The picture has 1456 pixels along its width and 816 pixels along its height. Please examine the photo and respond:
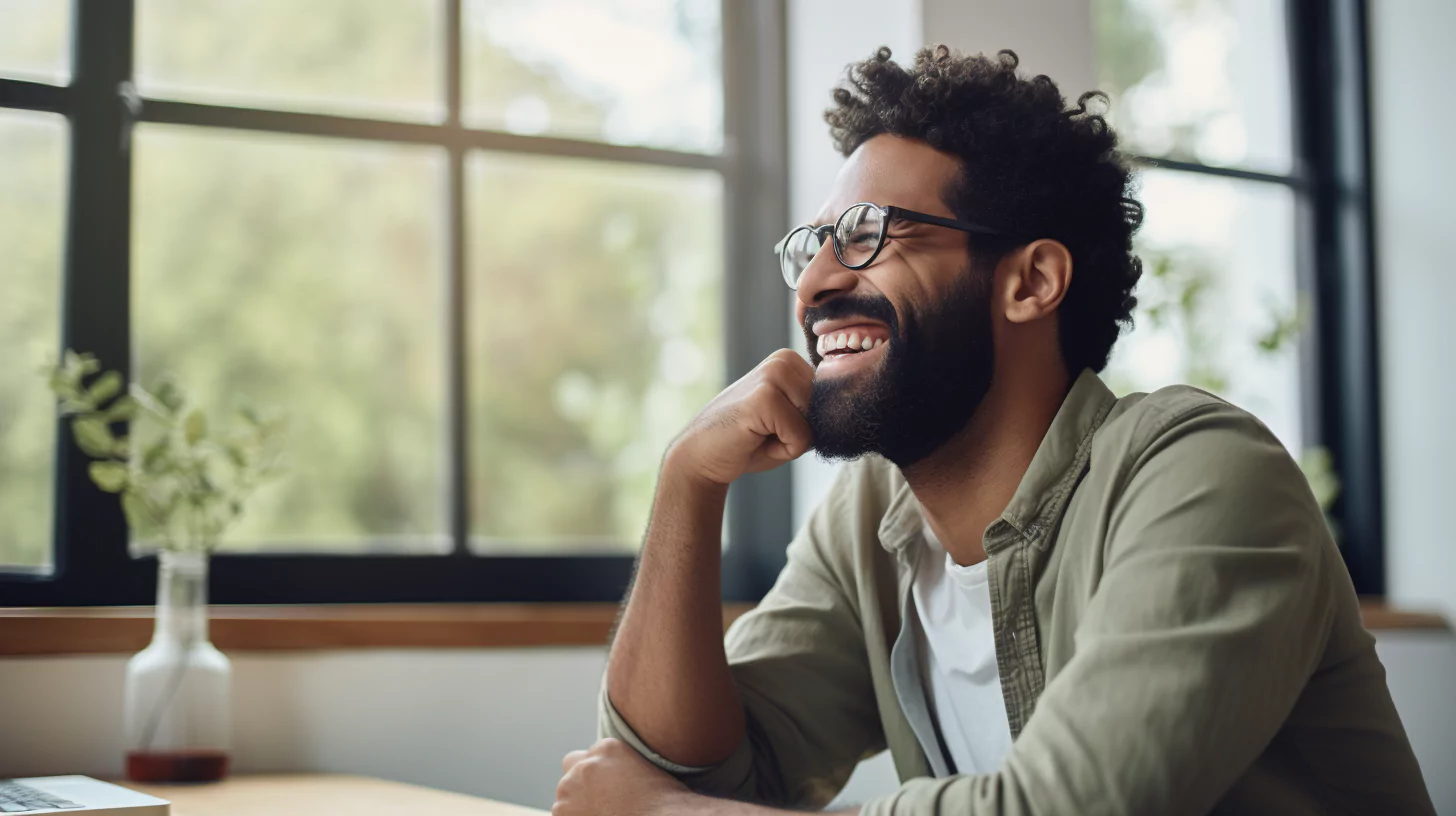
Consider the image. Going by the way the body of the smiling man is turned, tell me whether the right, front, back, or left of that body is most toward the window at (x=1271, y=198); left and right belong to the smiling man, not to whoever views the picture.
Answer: back

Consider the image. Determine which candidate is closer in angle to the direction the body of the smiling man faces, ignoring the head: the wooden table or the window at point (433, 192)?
the wooden table

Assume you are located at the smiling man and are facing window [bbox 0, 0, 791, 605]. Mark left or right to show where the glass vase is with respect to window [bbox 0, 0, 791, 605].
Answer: left

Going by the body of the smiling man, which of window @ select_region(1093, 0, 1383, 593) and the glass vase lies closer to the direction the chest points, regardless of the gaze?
the glass vase

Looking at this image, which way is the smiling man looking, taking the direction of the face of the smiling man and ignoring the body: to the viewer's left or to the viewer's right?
to the viewer's left

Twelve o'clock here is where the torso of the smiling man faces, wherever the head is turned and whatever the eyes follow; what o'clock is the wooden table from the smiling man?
The wooden table is roughly at 1 o'clock from the smiling man.

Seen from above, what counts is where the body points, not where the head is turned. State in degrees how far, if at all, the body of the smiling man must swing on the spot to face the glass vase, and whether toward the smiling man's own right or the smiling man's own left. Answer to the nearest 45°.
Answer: approximately 45° to the smiling man's own right

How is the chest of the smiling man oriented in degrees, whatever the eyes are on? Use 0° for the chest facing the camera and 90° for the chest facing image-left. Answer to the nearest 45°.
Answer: approximately 45°
